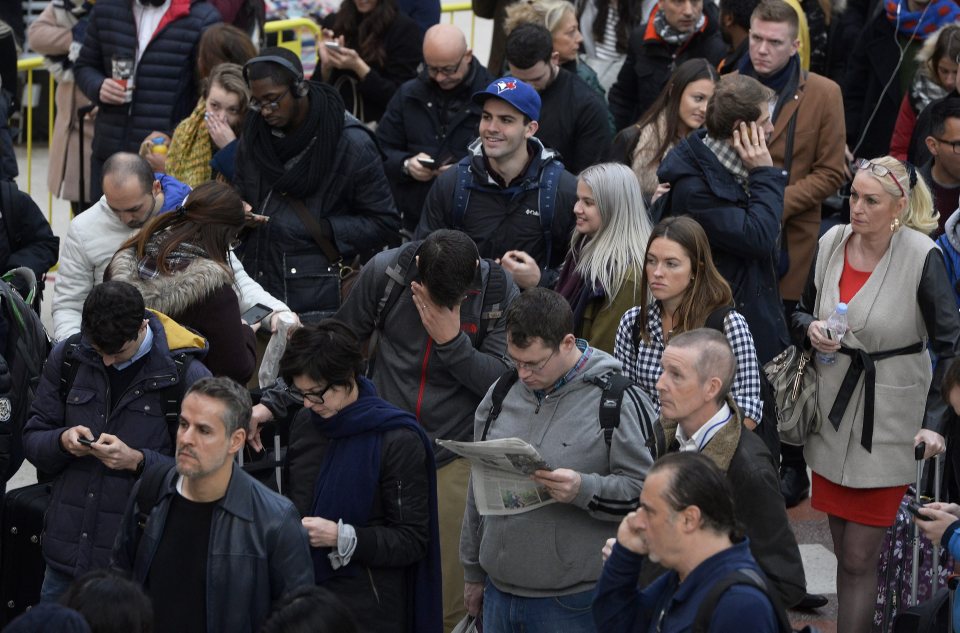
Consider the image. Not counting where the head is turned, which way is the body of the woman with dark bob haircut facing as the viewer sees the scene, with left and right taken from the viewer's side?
facing the viewer and to the left of the viewer

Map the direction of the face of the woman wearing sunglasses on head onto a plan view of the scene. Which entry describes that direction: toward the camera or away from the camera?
toward the camera

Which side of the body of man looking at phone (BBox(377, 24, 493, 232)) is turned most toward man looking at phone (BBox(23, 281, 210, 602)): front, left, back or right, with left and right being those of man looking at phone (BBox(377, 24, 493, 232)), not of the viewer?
front

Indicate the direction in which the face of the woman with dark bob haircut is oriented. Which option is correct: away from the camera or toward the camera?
toward the camera

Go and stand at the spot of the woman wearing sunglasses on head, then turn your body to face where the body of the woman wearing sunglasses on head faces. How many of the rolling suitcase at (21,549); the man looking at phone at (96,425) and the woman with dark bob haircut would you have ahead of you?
3

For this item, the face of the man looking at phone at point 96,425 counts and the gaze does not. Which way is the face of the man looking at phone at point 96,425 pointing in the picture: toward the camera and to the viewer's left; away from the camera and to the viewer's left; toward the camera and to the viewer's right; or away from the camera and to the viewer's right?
toward the camera and to the viewer's left

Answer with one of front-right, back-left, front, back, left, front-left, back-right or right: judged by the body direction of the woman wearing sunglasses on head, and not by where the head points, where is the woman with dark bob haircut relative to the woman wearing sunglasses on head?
front
